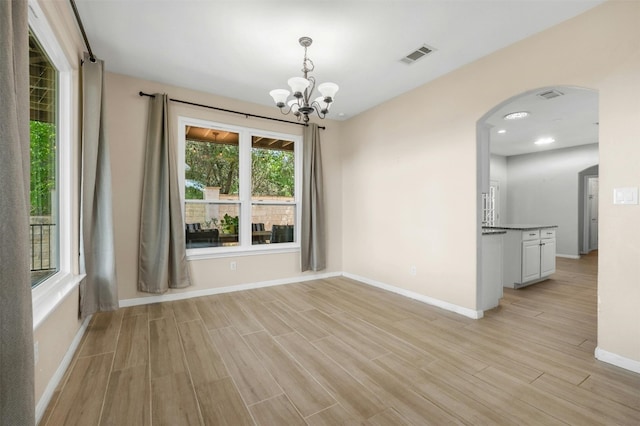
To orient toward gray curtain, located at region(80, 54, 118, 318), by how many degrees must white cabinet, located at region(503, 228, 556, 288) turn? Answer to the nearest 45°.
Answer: approximately 90° to its right

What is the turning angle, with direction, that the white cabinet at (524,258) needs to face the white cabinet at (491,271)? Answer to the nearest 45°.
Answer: approximately 45° to its right

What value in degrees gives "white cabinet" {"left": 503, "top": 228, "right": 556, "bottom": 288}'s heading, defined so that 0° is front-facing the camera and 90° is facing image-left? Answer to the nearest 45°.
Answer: approximately 315°

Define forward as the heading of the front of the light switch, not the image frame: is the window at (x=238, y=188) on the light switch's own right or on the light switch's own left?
on the light switch's own right

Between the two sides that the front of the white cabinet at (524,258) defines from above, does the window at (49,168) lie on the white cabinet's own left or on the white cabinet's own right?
on the white cabinet's own right

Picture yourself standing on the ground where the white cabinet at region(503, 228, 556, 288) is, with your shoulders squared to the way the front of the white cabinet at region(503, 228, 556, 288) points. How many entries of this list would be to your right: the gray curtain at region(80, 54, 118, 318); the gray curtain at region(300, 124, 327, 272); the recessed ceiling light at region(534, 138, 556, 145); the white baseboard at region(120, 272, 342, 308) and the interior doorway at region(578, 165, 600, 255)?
3

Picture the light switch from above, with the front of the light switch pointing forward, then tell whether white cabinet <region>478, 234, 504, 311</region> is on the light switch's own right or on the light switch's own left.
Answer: on the light switch's own right

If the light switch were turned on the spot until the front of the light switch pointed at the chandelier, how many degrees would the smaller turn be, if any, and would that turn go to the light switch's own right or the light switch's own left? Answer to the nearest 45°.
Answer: approximately 45° to the light switch's own right

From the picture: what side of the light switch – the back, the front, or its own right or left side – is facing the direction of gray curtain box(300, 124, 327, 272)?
right

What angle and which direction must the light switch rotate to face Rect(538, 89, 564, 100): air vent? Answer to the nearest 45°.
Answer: approximately 180°
